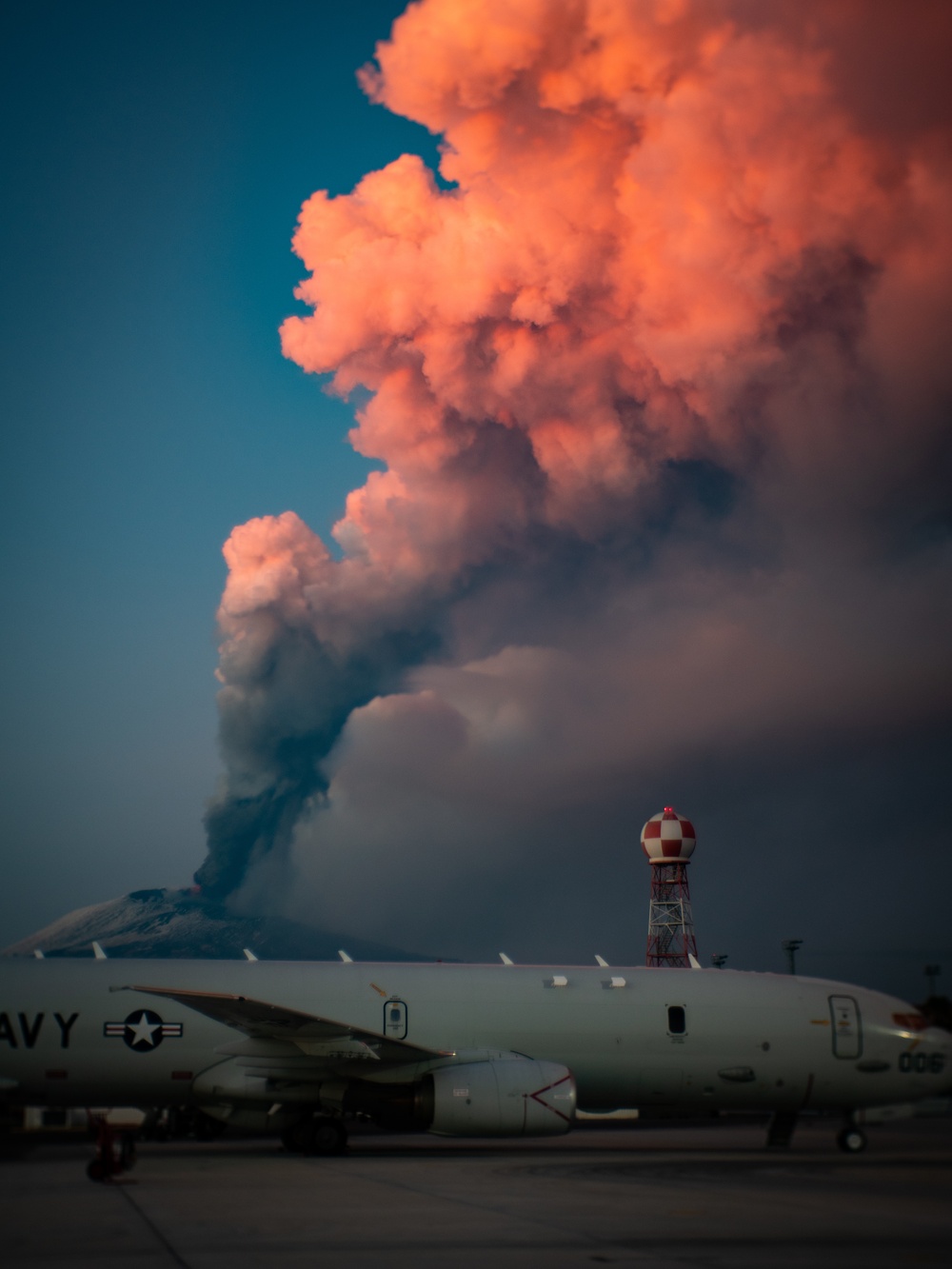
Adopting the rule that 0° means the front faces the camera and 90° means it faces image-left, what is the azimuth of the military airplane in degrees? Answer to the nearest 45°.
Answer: approximately 270°
